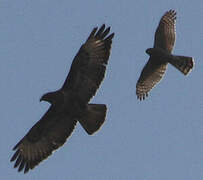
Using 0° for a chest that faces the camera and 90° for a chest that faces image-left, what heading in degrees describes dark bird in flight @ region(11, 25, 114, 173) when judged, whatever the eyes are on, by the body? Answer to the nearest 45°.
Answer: approximately 90°

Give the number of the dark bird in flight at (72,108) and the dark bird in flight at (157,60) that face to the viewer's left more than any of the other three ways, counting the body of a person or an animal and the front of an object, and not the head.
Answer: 2

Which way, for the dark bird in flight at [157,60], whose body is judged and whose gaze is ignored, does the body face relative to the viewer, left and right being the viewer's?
facing to the left of the viewer
